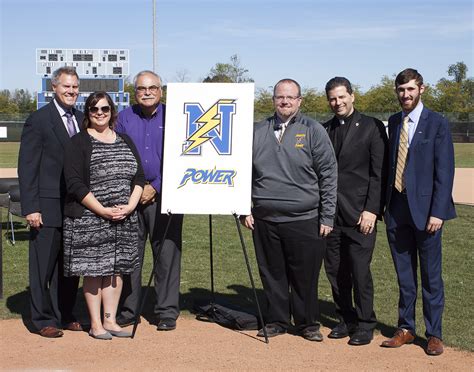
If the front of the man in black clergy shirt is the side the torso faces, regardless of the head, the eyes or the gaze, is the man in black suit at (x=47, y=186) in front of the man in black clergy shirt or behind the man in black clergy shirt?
in front

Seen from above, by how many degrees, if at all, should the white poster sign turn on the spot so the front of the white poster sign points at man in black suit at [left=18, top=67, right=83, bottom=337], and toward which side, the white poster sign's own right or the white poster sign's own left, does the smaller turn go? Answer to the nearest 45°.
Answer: approximately 90° to the white poster sign's own right

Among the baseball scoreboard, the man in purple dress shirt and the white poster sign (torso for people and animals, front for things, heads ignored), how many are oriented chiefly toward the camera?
3

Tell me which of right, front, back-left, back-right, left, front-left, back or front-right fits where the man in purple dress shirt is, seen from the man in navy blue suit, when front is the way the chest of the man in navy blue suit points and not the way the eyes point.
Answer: front-right

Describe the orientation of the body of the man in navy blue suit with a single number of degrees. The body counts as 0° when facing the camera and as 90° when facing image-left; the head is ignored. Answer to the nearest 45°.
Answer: approximately 45°

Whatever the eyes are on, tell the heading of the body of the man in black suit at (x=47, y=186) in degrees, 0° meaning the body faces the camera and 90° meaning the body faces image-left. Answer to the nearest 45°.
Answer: approximately 315°

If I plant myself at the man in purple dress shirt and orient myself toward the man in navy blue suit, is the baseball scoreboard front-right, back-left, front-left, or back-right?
back-left
